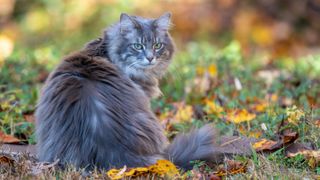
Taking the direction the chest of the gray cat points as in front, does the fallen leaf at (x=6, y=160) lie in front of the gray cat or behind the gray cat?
behind

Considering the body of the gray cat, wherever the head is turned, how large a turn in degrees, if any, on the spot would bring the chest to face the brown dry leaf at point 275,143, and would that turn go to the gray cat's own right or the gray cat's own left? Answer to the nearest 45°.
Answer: approximately 45° to the gray cat's own right

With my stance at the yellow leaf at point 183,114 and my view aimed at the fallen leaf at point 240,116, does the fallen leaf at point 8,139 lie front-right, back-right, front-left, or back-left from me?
back-right

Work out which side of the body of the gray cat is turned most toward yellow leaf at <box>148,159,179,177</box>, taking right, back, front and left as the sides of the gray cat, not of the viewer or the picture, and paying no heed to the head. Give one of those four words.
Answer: right

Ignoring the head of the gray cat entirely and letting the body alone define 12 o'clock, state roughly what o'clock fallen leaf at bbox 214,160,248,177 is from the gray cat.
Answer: The fallen leaf is roughly at 2 o'clock from the gray cat.

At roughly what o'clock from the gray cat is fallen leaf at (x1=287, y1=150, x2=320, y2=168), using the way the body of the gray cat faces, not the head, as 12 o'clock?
The fallen leaf is roughly at 2 o'clock from the gray cat.

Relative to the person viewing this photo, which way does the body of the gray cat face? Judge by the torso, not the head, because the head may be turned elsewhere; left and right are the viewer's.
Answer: facing away from the viewer and to the right of the viewer

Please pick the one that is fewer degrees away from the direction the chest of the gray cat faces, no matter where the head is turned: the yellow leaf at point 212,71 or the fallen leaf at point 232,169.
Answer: the yellow leaf

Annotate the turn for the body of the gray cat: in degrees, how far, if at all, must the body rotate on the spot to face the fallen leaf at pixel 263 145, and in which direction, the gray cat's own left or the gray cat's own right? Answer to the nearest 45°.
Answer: approximately 45° to the gray cat's own right

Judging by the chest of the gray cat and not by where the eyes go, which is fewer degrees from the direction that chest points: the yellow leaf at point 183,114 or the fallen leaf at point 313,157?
the yellow leaf
